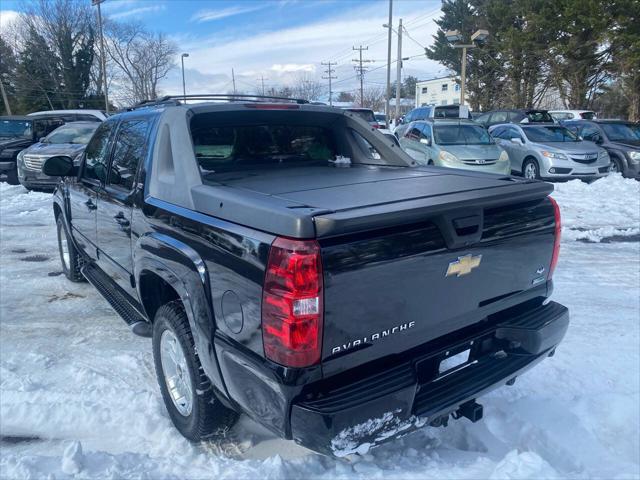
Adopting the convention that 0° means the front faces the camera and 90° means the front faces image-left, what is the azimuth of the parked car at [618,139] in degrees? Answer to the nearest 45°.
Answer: approximately 315°

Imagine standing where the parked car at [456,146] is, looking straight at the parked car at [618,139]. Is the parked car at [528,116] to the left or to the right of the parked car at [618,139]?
left

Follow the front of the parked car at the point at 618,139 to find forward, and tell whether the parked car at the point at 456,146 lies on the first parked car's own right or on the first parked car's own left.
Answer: on the first parked car's own right

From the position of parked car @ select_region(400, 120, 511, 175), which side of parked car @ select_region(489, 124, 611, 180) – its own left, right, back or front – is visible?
right

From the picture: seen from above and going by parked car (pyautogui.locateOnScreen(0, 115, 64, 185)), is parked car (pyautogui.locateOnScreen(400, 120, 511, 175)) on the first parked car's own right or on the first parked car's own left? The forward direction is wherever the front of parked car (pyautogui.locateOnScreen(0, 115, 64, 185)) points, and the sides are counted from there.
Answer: on the first parked car's own left

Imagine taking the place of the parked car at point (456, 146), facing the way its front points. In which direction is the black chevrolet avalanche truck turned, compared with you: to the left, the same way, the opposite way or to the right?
the opposite way

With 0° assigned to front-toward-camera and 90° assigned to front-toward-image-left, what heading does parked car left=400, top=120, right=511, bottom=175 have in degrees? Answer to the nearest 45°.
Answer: approximately 315°
